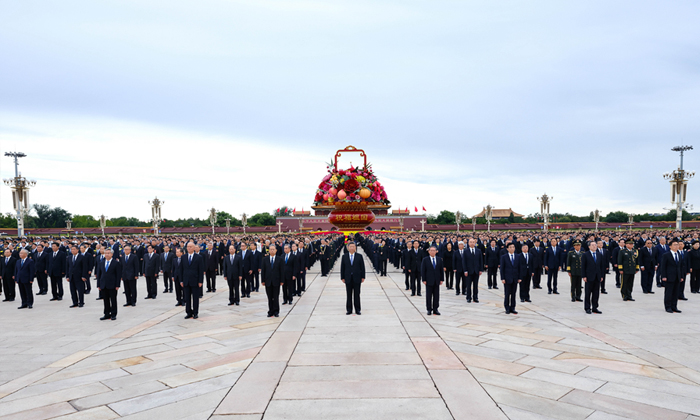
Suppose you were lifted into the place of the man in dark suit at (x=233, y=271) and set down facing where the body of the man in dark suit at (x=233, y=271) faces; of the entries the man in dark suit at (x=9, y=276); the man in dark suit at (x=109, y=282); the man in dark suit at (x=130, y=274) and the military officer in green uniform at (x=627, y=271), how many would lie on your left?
1

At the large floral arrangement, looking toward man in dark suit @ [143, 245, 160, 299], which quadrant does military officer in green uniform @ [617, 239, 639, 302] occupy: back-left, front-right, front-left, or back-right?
front-left

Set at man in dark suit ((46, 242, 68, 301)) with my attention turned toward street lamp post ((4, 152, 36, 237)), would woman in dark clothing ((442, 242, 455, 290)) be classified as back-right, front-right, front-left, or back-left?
back-right

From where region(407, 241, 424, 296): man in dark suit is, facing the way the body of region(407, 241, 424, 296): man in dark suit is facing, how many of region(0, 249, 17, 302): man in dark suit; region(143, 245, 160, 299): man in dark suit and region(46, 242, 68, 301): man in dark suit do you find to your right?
3

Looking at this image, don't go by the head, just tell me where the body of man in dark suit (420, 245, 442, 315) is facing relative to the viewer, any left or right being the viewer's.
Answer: facing the viewer

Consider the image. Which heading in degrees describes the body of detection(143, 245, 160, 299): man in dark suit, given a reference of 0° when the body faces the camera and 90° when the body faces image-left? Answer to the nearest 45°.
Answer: approximately 0°

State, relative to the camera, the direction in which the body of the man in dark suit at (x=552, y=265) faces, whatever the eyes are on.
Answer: toward the camera

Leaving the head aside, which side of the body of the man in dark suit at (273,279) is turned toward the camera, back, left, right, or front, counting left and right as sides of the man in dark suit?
front

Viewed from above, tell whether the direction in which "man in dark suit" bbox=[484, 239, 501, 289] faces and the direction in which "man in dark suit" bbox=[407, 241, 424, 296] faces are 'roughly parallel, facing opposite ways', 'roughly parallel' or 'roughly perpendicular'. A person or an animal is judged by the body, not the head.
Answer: roughly parallel
